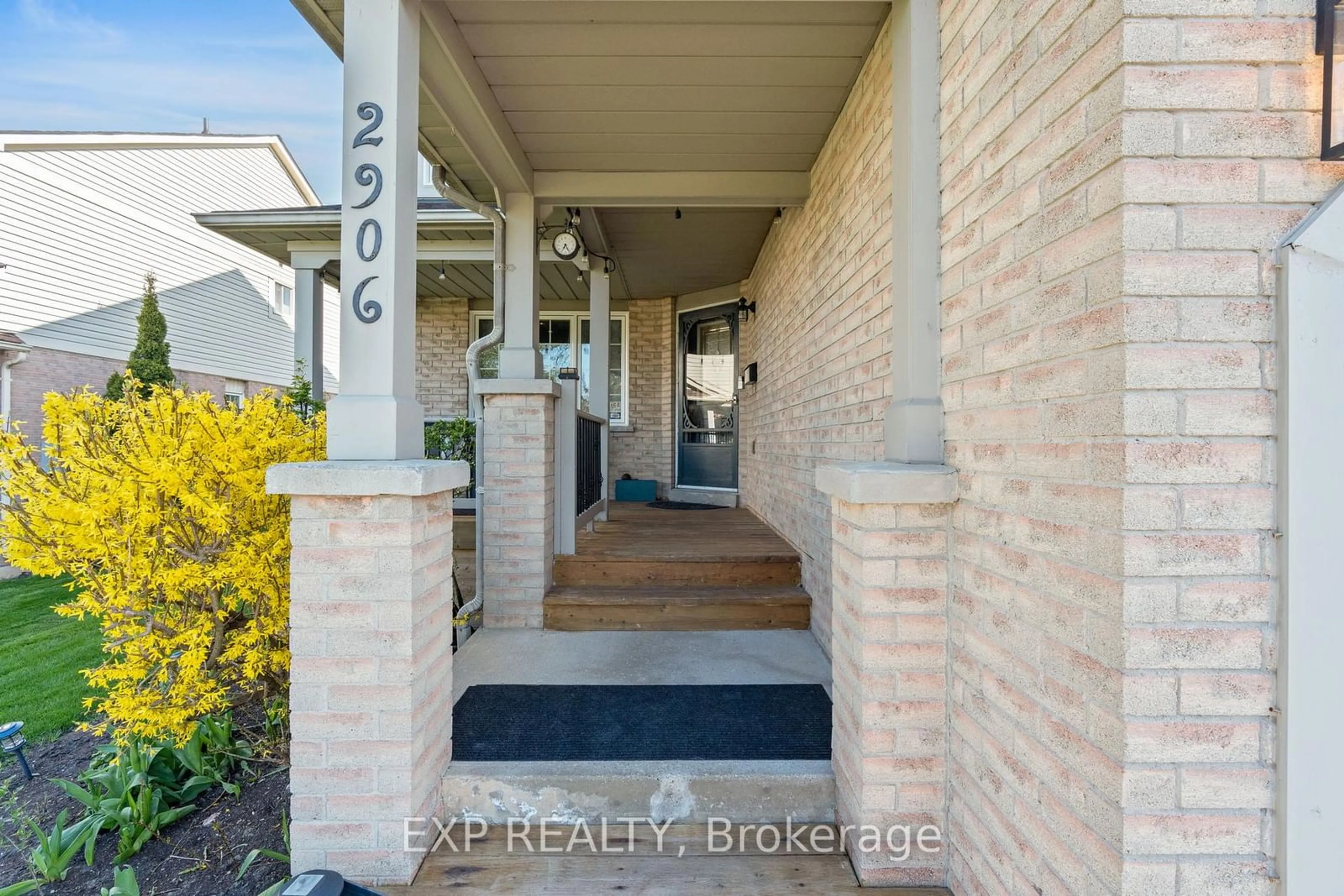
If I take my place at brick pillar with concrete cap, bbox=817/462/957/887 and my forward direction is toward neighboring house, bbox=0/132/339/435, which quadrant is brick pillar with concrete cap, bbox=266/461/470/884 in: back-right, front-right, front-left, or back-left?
front-left

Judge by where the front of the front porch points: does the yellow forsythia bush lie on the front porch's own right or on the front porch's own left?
on the front porch's own right

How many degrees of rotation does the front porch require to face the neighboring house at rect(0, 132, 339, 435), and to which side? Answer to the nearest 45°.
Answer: approximately 135° to its right

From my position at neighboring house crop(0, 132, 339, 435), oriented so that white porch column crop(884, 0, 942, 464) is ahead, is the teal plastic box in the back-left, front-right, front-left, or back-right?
front-left

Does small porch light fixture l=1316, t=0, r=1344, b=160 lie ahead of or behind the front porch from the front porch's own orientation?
ahead

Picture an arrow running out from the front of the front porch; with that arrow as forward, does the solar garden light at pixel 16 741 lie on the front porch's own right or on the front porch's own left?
on the front porch's own right

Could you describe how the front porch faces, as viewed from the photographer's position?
facing the viewer

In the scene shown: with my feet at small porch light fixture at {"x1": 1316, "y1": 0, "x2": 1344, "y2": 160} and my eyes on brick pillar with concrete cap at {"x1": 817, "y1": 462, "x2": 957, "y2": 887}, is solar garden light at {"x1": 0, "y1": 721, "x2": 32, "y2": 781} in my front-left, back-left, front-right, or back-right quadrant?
front-left
